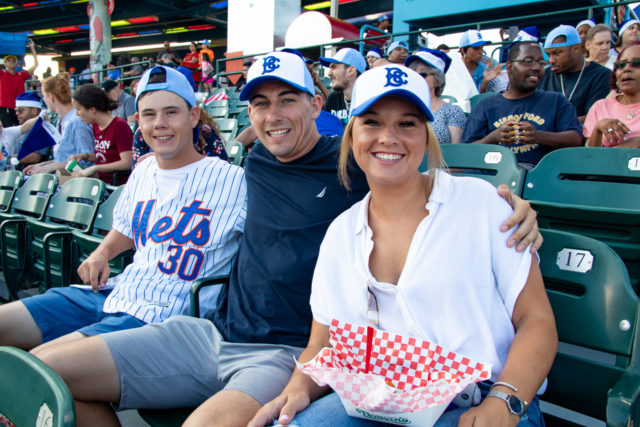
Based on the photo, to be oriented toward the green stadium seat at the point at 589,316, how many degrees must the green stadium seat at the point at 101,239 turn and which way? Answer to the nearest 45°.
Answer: approximately 90° to its left

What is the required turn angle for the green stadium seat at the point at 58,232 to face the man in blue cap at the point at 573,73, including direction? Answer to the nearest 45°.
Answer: approximately 135° to its left

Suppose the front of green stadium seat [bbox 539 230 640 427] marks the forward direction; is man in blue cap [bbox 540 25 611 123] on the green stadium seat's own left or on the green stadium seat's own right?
on the green stadium seat's own right

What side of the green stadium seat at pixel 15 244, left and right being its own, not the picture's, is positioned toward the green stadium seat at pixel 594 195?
left

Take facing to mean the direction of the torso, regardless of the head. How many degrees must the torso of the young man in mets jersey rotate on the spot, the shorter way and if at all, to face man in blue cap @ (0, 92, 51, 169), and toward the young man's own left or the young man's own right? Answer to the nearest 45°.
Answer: approximately 135° to the young man's own right

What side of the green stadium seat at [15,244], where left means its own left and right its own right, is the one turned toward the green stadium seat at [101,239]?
left

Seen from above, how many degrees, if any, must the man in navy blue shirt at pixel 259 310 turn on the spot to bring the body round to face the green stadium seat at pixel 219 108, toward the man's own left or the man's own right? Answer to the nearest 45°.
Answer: approximately 135° to the man's own right

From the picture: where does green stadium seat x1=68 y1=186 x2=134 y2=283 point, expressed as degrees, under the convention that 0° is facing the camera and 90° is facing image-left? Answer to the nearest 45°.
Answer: approximately 45°

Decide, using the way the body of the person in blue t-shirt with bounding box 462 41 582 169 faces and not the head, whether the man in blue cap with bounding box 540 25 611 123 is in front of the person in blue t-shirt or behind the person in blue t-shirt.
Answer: behind

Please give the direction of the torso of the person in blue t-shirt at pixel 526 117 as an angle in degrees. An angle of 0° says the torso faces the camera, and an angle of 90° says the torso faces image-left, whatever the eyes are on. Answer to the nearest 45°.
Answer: approximately 0°

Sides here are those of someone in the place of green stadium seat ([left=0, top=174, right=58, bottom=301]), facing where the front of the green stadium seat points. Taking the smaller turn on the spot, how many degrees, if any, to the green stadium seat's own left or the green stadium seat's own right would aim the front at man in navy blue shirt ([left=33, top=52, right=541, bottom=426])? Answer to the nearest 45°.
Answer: approximately 45° to the green stadium seat's own left
